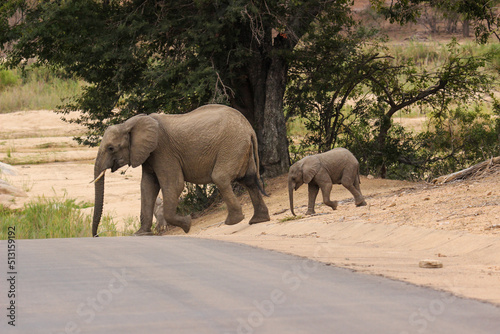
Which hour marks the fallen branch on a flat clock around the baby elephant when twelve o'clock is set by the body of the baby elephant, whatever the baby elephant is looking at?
The fallen branch is roughly at 5 o'clock from the baby elephant.

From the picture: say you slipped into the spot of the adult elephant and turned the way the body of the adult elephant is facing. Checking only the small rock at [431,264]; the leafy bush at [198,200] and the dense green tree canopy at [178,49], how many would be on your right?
2

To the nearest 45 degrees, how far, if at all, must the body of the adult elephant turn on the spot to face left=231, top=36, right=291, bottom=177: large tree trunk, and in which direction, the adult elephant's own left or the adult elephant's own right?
approximately 90° to the adult elephant's own right

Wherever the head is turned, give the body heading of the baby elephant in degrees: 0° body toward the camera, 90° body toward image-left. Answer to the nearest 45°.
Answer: approximately 90°

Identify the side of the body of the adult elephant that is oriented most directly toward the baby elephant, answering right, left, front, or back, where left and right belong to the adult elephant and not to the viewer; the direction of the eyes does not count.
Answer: back

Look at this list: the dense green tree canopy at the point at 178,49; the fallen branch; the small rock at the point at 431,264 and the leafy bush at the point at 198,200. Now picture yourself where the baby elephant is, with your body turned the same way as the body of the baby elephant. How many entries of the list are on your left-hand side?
1

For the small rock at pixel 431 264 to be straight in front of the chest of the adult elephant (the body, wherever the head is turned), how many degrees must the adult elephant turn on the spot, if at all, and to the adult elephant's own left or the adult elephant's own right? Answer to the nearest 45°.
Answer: approximately 90° to the adult elephant's own left

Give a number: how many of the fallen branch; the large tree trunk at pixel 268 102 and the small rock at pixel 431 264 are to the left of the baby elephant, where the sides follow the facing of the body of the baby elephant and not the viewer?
1

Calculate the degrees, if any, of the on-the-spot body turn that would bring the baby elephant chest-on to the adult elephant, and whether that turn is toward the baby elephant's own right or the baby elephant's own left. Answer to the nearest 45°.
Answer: approximately 45° to the baby elephant's own left

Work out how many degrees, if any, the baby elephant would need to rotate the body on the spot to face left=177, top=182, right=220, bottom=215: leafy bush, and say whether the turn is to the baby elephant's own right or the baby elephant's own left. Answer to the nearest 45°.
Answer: approximately 45° to the baby elephant's own right

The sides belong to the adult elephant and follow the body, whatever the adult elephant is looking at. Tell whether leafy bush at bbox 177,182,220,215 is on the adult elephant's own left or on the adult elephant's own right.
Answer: on the adult elephant's own right

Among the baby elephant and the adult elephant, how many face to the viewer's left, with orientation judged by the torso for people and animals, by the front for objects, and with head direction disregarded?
2

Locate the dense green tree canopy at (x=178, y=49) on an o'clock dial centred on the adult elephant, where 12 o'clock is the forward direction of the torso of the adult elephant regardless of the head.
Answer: The dense green tree canopy is roughly at 3 o'clock from the adult elephant.

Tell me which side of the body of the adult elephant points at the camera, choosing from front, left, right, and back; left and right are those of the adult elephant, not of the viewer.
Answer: left
